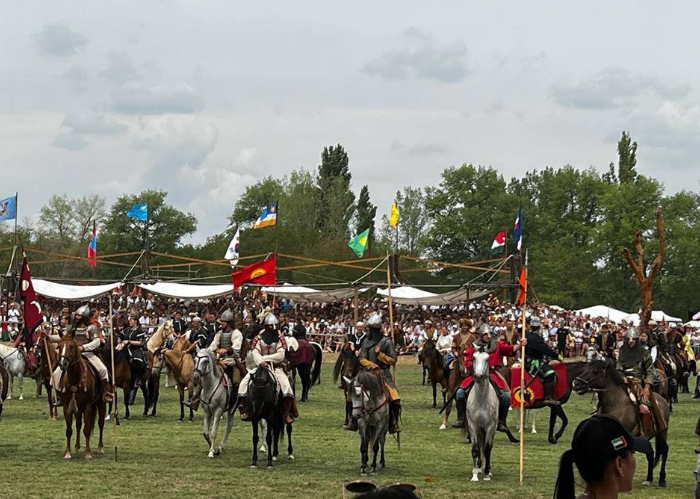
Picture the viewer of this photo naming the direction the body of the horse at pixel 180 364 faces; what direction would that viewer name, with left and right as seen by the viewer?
facing the viewer and to the left of the viewer

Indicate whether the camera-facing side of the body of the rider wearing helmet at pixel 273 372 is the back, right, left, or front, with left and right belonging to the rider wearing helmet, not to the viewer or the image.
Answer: front

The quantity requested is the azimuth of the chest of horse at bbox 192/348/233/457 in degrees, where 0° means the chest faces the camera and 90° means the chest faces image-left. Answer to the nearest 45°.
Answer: approximately 45°

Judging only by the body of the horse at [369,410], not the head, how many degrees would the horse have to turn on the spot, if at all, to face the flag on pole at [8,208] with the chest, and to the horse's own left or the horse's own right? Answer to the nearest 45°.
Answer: approximately 90° to the horse's own right

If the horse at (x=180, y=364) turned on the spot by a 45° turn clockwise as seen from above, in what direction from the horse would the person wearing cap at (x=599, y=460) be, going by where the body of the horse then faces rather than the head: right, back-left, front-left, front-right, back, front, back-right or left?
left

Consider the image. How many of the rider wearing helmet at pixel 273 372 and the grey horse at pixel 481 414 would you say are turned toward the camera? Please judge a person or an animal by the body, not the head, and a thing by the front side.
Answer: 2

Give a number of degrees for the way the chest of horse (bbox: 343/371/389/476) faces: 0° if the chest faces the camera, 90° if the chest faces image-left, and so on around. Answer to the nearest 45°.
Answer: approximately 45°

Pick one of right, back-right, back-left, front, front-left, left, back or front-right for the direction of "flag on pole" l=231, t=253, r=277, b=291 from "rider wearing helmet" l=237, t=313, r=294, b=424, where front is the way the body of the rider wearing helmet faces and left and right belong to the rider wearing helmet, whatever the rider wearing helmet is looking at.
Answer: back

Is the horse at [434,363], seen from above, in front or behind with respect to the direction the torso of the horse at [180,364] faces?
behind

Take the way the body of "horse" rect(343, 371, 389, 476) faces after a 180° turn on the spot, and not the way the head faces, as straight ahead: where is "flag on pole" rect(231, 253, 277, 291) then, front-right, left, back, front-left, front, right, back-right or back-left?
front-left

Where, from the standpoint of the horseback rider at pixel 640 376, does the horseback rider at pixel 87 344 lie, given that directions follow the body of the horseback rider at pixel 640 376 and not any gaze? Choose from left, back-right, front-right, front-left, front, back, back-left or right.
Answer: front-right

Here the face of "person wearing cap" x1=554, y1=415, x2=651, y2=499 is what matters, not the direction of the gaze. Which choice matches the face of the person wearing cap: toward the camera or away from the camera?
away from the camera

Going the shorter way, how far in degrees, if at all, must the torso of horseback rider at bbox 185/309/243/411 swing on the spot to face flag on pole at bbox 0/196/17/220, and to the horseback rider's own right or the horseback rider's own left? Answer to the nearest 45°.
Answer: approximately 135° to the horseback rider's own right

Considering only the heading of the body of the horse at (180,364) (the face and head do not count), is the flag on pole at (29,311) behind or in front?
in front
